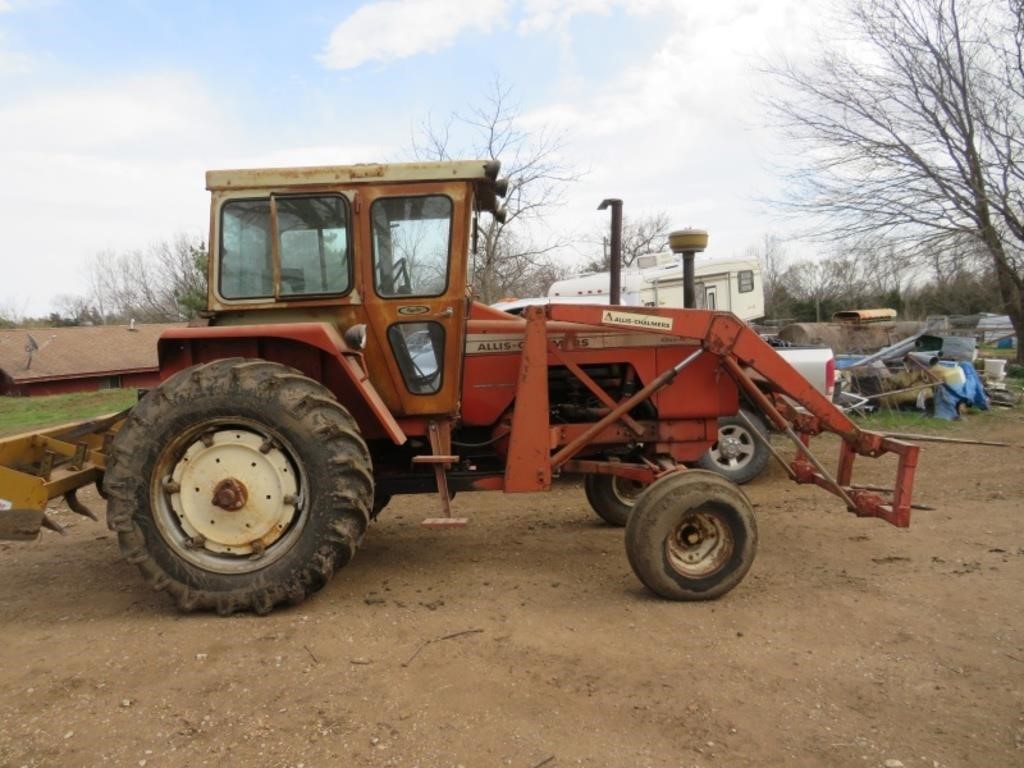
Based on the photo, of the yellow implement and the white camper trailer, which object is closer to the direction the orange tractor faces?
the white camper trailer

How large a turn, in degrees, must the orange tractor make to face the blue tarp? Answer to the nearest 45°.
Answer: approximately 45° to its left

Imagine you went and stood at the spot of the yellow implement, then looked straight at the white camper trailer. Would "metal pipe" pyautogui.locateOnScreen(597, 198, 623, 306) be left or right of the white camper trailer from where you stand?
right

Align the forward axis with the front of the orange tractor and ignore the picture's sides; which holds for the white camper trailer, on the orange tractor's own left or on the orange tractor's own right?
on the orange tractor's own left

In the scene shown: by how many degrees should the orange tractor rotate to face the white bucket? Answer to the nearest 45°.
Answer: approximately 45° to its left

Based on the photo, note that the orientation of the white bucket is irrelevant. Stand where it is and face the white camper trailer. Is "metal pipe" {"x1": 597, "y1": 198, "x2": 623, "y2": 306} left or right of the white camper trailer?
left

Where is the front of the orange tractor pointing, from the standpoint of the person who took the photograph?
facing to the right of the viewer
